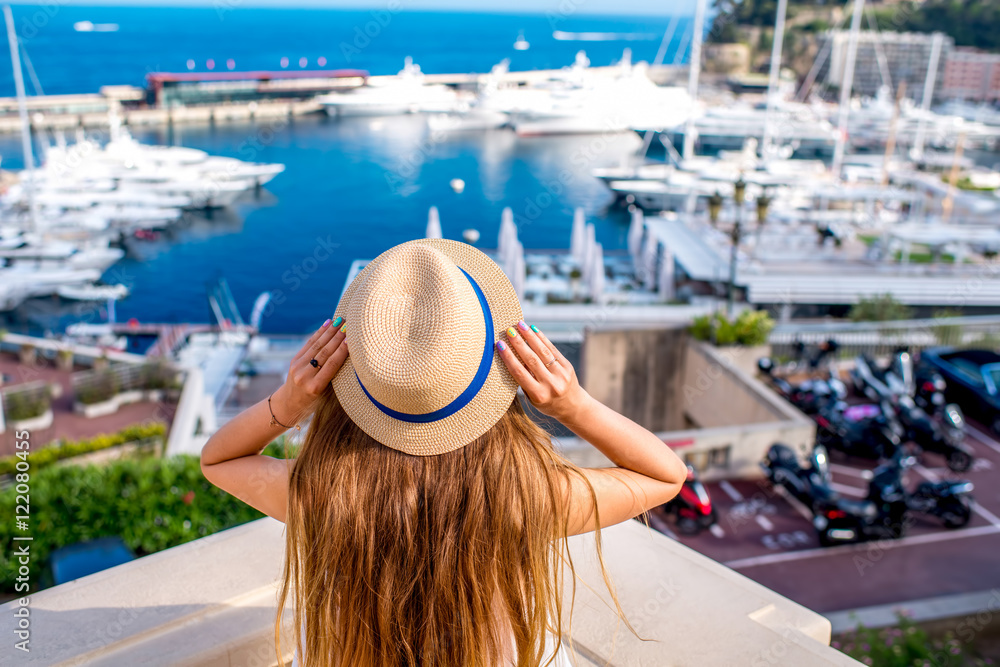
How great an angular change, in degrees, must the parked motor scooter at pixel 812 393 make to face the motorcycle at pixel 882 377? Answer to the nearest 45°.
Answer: approximately 135° to its right

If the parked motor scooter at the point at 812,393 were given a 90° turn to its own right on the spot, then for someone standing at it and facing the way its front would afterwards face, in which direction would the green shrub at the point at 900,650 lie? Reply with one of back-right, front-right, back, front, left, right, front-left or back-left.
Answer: back

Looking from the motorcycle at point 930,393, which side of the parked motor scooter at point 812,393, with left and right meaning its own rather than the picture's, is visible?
back

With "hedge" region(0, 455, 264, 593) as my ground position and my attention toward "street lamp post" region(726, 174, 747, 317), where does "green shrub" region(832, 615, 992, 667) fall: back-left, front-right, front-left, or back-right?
front-right

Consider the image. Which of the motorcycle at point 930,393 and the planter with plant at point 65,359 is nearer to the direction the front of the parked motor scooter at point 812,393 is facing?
the planter with plant

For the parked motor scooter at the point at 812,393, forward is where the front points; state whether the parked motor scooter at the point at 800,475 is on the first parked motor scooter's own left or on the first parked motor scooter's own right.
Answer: on the first parked motor scooter's own left

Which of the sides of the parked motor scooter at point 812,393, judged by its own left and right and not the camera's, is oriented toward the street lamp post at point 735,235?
right

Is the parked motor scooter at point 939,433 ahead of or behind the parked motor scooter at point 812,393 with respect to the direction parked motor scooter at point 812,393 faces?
behind

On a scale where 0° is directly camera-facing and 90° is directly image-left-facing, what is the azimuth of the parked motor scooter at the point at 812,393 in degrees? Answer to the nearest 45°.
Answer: approximately 90°

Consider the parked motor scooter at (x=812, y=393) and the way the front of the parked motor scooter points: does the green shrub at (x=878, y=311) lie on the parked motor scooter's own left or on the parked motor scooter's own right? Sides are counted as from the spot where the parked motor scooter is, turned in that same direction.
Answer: on the parked motor scooter's own right
